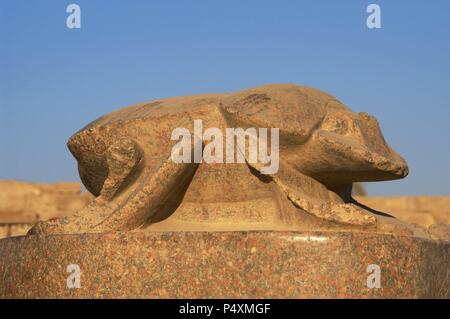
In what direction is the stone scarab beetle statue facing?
to the viewer's right
